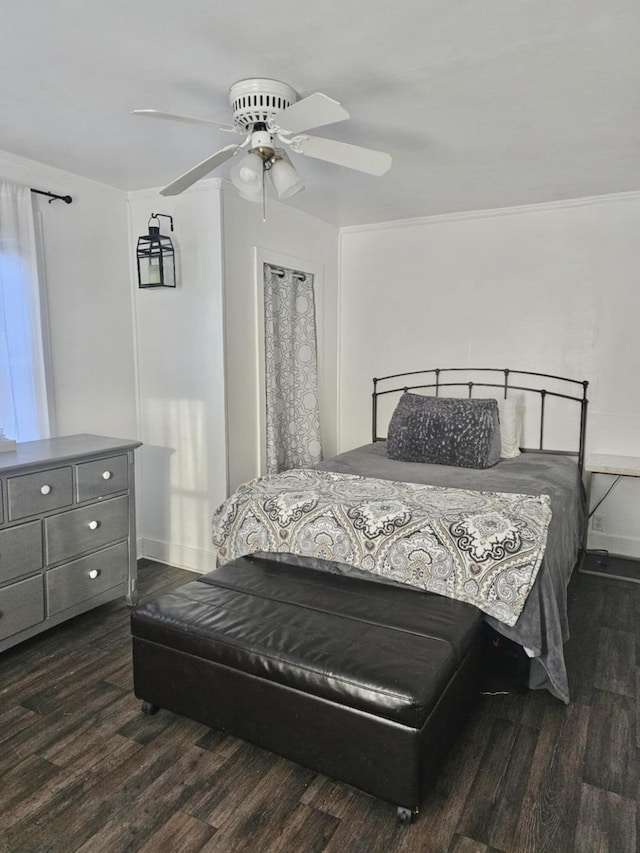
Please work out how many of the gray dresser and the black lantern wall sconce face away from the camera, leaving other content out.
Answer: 0

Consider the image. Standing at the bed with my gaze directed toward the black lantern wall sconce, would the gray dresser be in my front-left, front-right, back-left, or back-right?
front-left

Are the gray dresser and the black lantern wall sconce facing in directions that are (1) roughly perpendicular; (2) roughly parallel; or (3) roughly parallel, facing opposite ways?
roughly perpendicular

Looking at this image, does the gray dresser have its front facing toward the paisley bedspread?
yes

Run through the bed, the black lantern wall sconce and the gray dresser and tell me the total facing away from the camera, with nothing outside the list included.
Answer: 0

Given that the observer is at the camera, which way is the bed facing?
facing the viewer and to the left of the viewer

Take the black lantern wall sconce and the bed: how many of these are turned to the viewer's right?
0

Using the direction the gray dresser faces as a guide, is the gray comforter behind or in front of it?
in front

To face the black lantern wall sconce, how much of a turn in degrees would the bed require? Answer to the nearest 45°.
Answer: approximately 45° to its right
